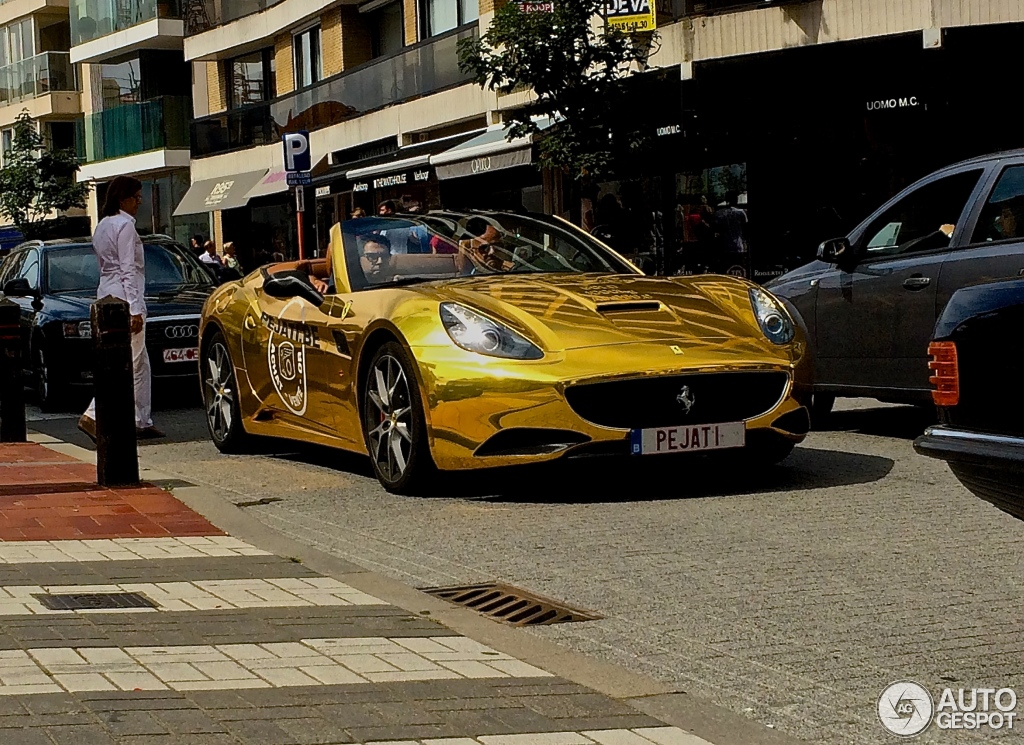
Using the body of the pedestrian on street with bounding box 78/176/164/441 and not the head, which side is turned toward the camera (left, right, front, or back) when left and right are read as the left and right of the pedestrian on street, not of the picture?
right

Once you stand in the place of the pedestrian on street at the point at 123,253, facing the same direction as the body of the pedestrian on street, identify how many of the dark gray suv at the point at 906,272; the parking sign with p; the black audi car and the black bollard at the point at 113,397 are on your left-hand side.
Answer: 2

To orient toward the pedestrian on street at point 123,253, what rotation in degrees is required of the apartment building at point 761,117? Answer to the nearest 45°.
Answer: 0° — it already faces them

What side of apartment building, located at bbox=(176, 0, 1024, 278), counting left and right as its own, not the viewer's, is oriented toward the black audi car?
front

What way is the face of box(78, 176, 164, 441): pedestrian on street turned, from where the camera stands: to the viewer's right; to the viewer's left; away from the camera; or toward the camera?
to the viewer's right

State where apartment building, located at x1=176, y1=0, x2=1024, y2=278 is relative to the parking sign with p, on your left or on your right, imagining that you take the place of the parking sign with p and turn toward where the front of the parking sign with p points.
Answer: on your left

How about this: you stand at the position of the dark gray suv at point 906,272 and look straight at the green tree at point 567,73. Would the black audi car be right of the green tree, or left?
left
